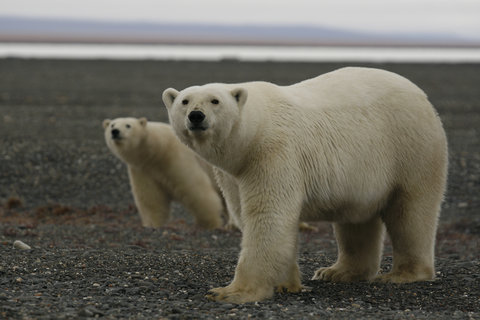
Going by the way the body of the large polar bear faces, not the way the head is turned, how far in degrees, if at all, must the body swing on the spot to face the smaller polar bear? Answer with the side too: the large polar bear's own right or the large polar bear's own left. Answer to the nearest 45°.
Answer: approximately 90° to the large polar bear's own right

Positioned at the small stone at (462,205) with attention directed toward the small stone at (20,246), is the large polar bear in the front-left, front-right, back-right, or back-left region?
front-left

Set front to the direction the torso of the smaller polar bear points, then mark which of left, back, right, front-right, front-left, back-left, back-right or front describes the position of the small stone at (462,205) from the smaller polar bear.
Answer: back-left

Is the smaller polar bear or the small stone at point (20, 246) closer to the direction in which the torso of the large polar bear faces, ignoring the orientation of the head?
the small stone

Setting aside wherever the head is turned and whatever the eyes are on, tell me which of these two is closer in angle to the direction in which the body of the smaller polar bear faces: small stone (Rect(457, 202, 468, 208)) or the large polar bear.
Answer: the large polar bear

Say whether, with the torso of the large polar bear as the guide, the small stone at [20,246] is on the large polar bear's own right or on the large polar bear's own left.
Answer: on the large polar bear's own right

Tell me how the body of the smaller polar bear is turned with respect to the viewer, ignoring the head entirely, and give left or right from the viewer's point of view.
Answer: facing the viewer and to the left of the viewer

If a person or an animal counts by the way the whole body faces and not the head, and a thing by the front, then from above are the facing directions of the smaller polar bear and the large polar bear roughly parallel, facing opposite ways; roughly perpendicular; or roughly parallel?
roughly parallel

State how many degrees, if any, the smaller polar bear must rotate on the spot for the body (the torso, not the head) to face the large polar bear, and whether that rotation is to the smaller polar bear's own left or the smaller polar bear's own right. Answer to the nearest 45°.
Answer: approximately 45° to the smaller polar bear's own left

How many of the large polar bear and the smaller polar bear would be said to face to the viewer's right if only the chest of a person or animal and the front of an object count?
0

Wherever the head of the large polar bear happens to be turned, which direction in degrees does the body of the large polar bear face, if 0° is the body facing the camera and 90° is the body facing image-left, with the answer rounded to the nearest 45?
approximately 45°
